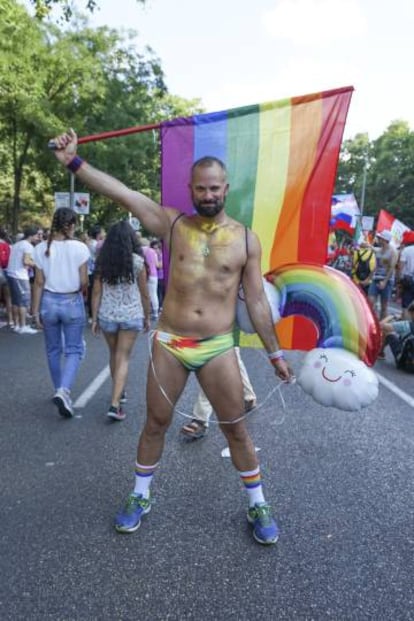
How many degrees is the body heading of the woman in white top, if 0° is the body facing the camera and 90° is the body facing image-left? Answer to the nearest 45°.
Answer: approximately 180°

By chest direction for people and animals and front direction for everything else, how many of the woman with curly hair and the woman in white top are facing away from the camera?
2

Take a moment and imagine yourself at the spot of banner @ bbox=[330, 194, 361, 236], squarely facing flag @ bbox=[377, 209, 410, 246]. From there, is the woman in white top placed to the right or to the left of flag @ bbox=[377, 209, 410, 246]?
right

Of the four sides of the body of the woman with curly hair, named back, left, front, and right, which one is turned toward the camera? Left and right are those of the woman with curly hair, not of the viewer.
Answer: back

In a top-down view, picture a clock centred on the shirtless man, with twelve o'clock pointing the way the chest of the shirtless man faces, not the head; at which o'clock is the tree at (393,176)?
The tree is roughly at 7 o'clock from the shirtless man.

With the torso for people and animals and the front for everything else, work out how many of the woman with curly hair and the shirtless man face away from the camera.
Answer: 1

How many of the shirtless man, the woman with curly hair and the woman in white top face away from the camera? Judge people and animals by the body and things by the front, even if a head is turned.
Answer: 2

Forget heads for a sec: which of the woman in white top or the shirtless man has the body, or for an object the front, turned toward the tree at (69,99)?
the woman in white top

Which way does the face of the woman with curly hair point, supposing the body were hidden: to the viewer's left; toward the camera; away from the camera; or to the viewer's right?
away from the camera

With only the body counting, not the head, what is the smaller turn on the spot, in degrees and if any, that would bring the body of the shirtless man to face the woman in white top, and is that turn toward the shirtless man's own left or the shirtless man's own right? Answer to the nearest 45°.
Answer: approximately 135° to the shirtless man's own right

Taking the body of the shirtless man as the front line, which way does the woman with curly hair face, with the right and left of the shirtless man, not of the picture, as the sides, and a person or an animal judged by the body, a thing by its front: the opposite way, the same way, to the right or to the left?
the opposite way

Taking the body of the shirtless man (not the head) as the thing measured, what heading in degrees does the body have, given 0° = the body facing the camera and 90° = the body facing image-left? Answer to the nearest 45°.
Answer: approximately 0°
